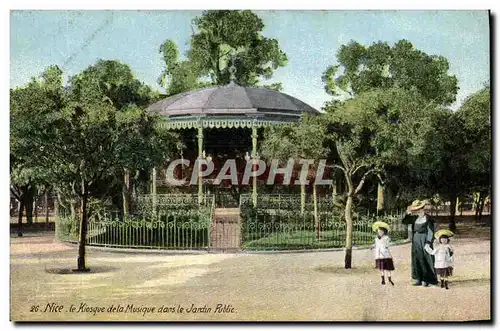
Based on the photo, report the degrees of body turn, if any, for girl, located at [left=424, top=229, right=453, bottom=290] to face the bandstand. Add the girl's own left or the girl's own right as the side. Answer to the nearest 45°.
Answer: approximately 90° to the girl's own right

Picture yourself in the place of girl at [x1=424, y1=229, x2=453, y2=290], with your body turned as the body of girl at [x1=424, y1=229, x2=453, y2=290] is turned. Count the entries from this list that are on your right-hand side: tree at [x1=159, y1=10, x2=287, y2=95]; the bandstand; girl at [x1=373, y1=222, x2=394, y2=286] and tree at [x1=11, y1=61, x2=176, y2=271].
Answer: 4

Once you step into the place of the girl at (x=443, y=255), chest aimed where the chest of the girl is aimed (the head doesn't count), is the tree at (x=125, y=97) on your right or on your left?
on your right

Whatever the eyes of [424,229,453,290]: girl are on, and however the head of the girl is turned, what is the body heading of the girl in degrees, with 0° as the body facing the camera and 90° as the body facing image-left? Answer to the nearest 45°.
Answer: approximately 0°

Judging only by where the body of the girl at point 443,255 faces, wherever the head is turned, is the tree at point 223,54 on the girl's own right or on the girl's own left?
on the girl's own right

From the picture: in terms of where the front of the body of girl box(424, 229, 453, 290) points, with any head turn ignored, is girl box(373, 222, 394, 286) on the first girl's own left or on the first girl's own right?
on the first girl's own right
